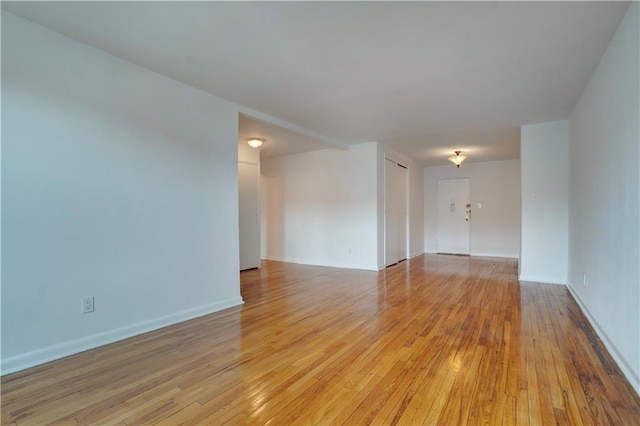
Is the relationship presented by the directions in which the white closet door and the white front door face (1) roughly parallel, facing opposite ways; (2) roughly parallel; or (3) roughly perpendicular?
roughly perpendicular

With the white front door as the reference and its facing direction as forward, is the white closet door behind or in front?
in front

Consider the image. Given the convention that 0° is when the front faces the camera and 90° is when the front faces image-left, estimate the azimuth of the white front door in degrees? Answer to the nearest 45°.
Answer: approximately 0°

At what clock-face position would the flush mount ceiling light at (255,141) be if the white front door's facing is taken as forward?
The flush mount ceiling light is roughly at 1 o'clock from the white front door.

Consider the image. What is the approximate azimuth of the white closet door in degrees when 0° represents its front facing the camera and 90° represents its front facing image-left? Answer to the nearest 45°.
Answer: approximately 315°
